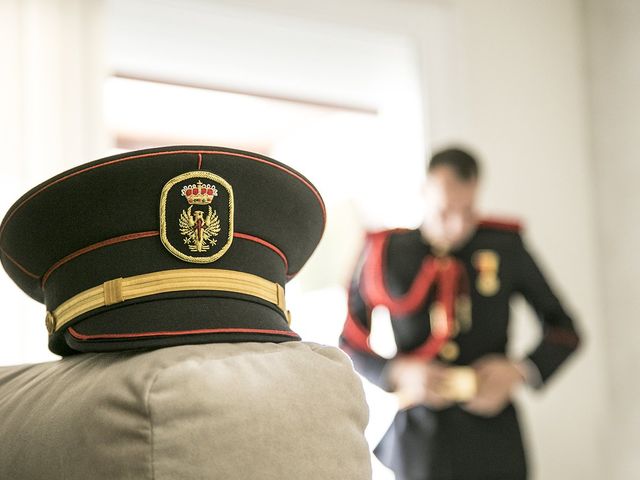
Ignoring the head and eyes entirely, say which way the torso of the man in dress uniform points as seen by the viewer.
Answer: toward the camera
